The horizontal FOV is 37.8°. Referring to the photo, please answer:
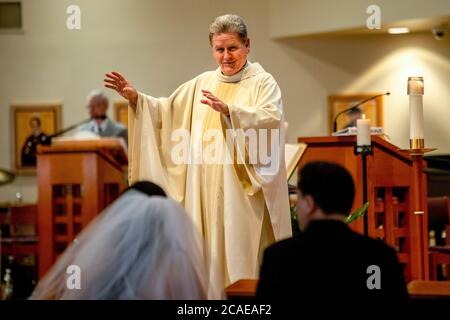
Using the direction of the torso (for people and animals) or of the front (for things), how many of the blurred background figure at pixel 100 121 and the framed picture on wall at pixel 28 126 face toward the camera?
2

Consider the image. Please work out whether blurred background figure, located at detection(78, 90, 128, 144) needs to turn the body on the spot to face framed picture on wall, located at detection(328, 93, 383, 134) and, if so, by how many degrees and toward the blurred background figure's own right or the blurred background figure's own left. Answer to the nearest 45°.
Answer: approximately 90° to the blurred background figure's own left

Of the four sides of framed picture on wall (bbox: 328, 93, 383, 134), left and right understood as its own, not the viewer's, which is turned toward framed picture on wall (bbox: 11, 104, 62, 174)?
right

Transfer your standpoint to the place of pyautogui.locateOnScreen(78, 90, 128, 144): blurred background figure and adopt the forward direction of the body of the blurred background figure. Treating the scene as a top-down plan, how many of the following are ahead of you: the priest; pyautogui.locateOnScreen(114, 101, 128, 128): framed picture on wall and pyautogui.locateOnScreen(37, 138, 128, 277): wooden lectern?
2

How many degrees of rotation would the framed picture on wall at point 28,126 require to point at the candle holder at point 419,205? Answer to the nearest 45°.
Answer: approximately 45° to its left

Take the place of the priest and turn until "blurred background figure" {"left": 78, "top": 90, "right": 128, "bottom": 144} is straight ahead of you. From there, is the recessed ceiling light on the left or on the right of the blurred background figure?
right

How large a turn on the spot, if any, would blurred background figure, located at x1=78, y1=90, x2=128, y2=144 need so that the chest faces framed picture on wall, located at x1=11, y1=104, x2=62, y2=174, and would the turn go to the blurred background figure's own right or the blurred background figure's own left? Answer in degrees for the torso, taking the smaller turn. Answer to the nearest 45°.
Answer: approximately 135° to the blurred background figure's own right

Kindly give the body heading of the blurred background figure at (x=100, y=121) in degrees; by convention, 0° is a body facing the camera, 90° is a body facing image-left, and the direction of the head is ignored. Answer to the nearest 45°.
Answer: approximately 0°
